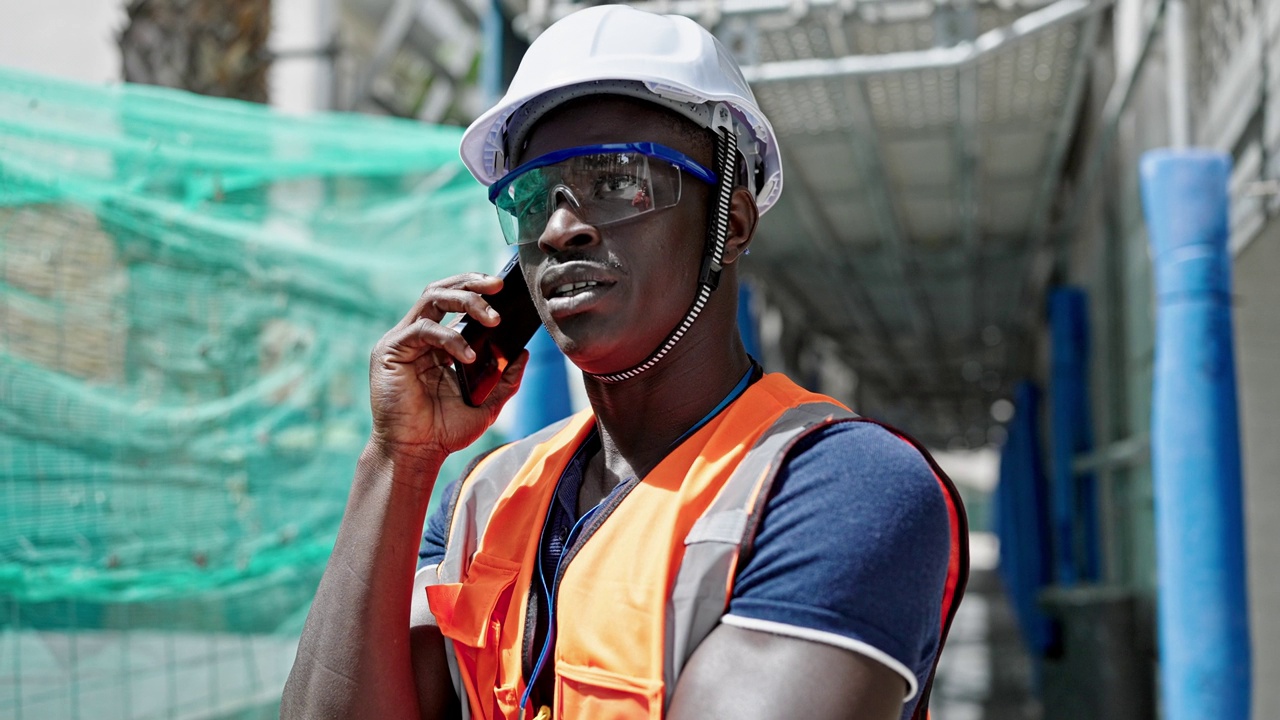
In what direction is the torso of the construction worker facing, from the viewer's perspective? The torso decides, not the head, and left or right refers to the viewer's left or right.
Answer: facing the viewer and to the left of the viewer

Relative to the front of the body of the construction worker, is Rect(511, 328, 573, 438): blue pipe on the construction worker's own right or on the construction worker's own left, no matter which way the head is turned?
on the construction worker's own right

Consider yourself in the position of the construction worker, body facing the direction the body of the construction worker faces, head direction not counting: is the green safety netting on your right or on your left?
on your right

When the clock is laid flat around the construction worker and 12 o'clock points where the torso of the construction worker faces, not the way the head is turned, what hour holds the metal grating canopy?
The metal grating canopy is roughly at 5 o'clock from the construction worker.

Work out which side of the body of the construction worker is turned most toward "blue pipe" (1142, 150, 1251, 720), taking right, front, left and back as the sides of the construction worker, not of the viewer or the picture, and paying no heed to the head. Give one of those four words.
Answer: back

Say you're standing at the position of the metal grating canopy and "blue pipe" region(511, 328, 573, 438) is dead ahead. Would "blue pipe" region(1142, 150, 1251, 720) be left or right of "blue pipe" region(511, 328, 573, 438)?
left

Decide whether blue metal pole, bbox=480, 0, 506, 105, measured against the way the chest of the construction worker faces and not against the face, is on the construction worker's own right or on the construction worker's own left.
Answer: on the construction worker's own right

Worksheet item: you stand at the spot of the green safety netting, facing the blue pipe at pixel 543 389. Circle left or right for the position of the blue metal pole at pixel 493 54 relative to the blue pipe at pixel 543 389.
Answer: left

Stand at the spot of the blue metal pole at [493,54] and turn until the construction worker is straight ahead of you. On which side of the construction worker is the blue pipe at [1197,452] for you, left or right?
left
